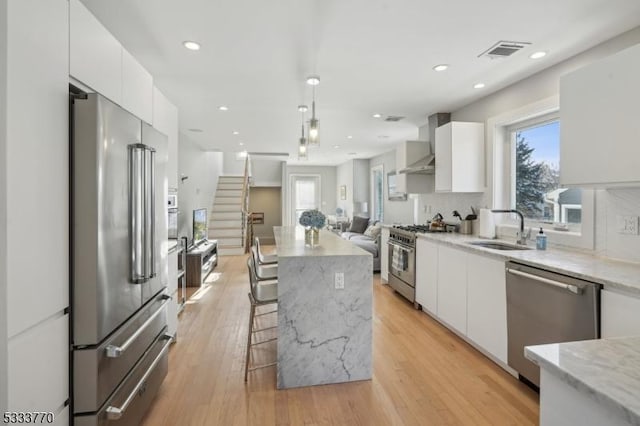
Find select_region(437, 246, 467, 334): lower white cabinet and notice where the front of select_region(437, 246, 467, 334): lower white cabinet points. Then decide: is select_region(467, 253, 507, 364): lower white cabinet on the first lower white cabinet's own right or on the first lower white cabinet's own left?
on the first lower white cabinet's own left

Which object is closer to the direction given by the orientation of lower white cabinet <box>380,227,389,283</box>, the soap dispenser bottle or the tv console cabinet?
the tv console cabinet

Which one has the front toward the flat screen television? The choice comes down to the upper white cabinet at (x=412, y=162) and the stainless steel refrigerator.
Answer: the upper white cabinet

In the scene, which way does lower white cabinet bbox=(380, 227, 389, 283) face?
to the viewer's left

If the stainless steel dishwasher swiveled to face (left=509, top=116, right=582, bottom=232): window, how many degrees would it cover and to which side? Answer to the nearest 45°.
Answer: approximately 135° to its right

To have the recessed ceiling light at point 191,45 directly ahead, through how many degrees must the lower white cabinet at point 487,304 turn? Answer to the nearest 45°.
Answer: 0° — it already faces it

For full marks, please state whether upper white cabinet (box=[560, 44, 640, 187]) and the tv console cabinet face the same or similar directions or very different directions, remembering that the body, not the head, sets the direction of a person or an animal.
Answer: very different directions

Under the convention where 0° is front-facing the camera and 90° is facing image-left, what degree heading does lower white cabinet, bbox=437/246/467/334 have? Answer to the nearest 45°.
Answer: approximately 45°

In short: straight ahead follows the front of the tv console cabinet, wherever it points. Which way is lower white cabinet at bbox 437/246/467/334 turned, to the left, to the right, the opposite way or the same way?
the opposite way

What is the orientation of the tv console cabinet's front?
to the viewer's right

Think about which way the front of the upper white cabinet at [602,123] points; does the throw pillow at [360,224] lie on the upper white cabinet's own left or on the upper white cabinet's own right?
on the upper white cabinet's own right

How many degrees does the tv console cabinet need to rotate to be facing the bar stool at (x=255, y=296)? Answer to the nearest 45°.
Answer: approximately 90° to its right

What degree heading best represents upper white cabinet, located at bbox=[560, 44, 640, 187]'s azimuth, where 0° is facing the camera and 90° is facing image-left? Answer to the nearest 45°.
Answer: approximately 45°
